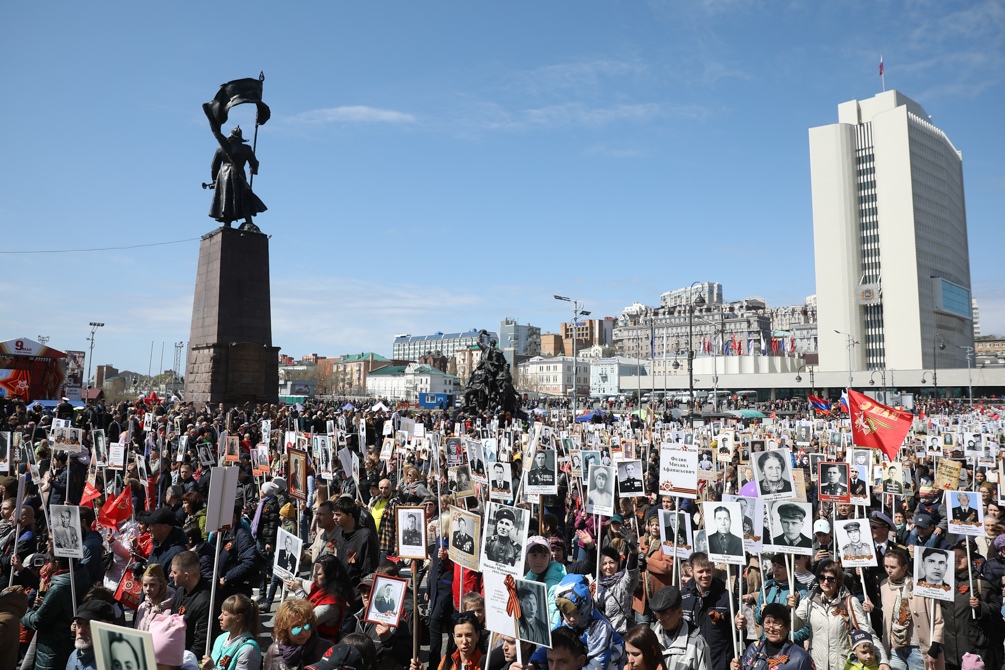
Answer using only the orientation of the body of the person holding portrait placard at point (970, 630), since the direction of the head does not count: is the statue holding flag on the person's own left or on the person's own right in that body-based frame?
on the person's own right

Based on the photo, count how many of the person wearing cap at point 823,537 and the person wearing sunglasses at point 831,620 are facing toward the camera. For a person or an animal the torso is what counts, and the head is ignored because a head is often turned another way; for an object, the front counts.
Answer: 2

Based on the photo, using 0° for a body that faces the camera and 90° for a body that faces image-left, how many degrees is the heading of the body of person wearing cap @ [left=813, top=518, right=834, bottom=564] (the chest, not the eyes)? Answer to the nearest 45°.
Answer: approximately 0°

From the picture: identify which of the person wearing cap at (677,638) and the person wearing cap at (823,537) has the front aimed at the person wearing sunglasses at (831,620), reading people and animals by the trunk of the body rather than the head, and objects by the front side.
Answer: the person wearing cap at (823,537)

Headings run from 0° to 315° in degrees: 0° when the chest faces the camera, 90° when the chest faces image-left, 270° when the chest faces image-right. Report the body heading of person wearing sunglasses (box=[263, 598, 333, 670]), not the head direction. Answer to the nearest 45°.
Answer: approximately 315°

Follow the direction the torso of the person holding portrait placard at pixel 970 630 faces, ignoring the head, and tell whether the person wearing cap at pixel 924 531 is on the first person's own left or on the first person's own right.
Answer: on the first person's own right
